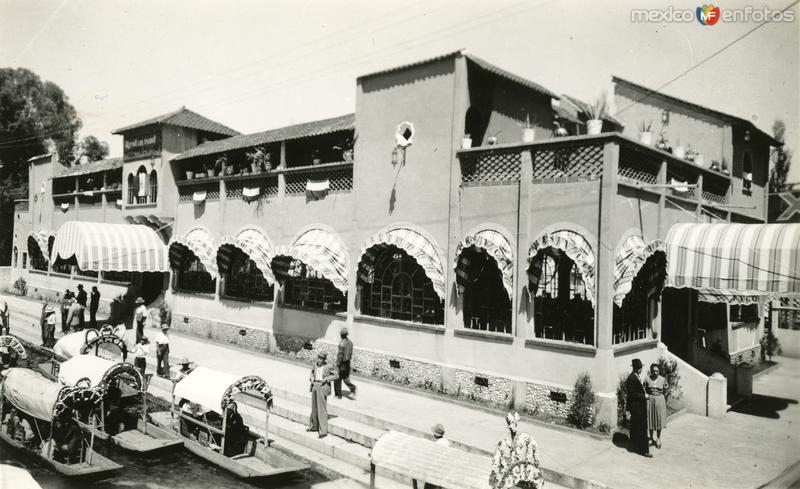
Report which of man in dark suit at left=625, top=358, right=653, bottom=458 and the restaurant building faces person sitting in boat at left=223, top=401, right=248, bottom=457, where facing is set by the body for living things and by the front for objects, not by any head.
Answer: the restaurant building

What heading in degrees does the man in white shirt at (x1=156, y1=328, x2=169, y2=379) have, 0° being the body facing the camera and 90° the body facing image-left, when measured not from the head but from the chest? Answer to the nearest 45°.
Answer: approximately 0°

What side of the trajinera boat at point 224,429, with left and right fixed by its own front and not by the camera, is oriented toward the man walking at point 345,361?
left

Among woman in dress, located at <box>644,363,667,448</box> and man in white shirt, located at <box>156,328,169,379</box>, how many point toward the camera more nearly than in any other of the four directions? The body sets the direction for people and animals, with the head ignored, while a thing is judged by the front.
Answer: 2

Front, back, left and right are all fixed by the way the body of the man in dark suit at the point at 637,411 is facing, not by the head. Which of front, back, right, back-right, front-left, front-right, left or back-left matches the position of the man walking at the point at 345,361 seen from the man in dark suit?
back-right

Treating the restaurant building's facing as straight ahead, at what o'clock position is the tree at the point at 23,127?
The tree is roughly at 3 o'clock from the restaurant building.
